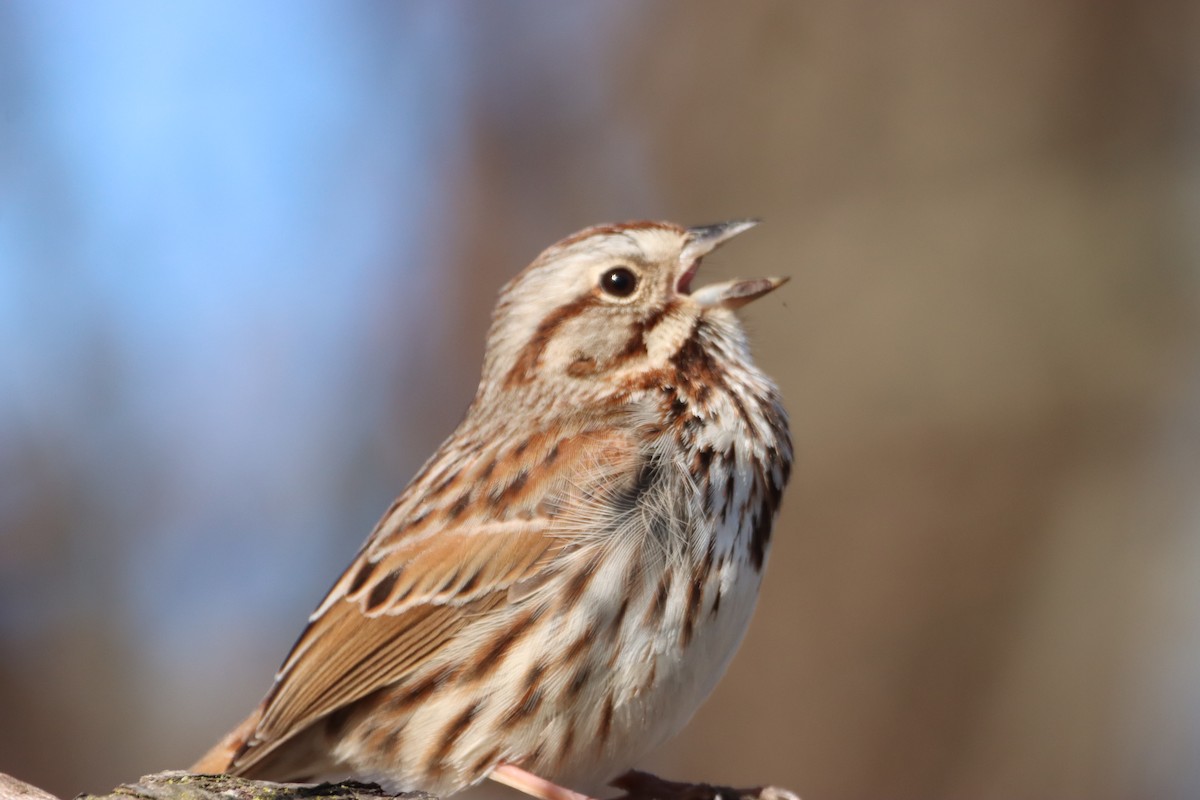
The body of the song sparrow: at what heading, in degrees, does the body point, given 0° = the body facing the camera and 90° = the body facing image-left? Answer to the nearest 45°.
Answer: approximately 270°
